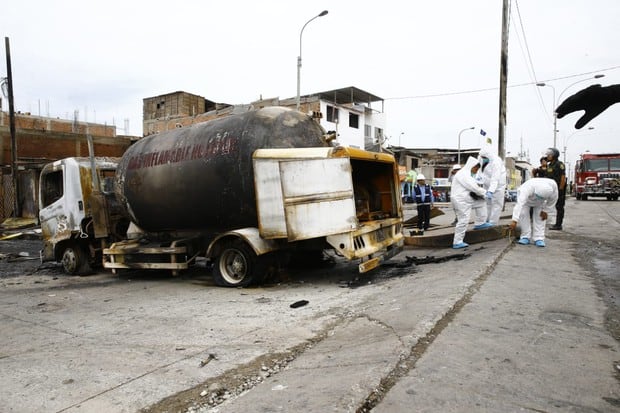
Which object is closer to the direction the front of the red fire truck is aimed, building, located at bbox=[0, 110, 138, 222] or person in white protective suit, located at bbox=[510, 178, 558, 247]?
the person in white protective suit

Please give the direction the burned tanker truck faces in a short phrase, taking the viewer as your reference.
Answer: facing away from the viewer and to the left of the viewer

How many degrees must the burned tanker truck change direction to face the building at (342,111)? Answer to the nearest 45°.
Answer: approximately 45° to its right

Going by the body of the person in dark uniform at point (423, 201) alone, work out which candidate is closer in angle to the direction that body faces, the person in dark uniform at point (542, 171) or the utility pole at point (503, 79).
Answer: the person in dark uniform

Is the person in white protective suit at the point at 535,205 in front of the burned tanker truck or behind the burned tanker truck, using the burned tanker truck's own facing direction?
behind

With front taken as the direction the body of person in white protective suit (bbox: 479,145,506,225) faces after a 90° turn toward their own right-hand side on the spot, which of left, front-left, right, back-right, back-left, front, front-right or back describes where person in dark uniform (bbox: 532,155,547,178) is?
front-right

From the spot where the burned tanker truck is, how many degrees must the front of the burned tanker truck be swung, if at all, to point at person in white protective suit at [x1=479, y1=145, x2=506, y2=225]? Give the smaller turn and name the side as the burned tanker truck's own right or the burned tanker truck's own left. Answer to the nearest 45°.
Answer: approximately 135° to the burned tanker truck's own right
